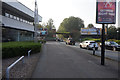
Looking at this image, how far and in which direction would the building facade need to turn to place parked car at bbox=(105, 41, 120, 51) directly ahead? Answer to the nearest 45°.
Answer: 0° — it already faces it

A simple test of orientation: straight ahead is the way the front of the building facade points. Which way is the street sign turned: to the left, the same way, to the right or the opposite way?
to the right

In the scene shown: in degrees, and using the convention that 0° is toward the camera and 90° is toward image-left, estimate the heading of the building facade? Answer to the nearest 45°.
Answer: approximately 315°

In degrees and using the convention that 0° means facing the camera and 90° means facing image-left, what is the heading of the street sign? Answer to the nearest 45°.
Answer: approximately 0°

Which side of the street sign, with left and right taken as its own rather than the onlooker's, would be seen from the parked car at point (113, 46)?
back
